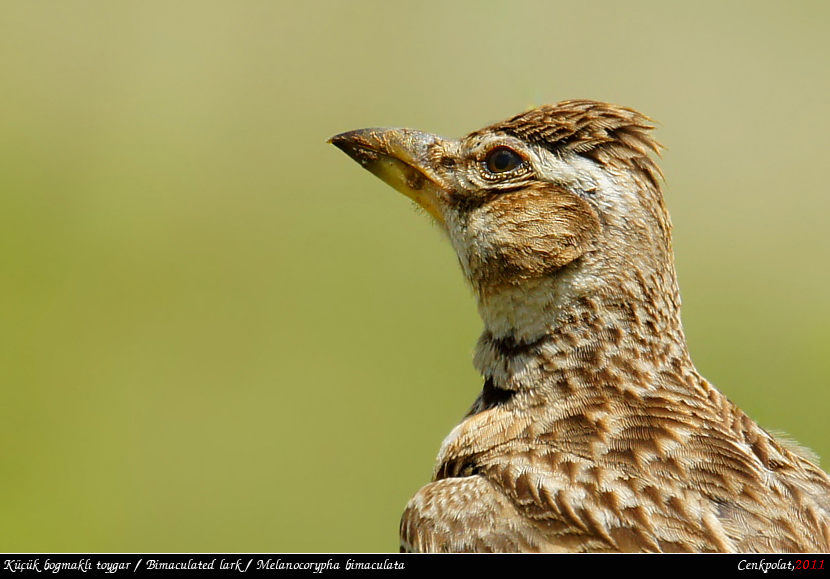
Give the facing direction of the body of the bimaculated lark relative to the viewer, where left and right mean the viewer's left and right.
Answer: facing away from the viewer and to the left of the viewer
